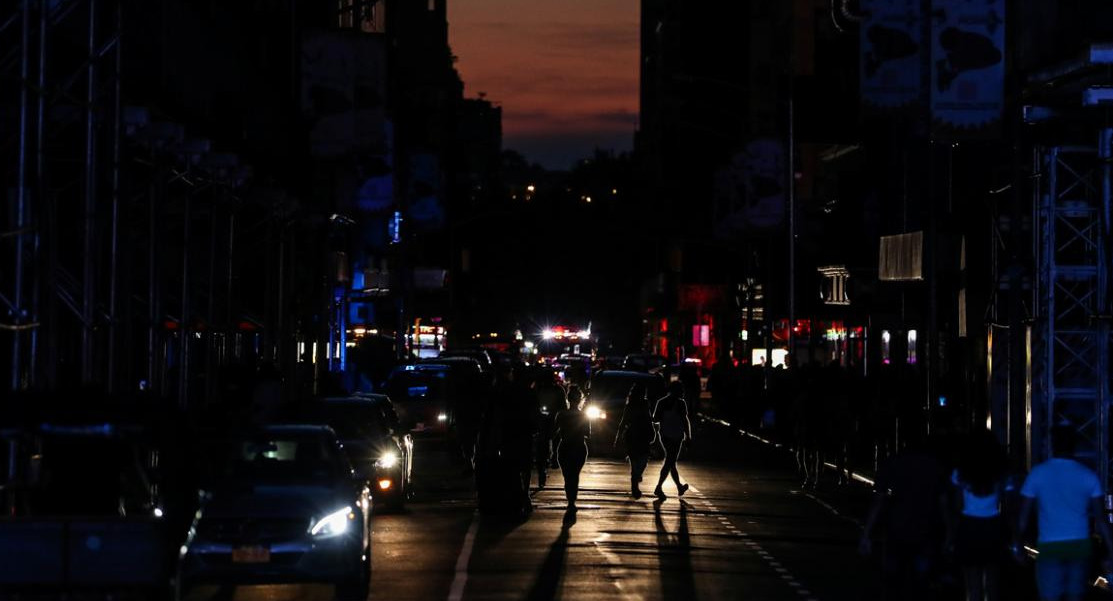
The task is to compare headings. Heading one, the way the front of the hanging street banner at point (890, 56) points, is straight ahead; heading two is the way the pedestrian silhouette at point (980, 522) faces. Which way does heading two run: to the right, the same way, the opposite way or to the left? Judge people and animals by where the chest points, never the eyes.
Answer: the opposite way

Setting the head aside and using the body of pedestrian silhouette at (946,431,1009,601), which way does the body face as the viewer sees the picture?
away from the camera

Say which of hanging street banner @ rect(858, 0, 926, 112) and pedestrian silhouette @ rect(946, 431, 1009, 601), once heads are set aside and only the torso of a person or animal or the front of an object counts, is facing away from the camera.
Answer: the pedestrian silhouette

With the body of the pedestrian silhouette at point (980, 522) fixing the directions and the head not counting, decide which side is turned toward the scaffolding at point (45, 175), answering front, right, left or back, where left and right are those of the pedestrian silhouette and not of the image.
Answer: left

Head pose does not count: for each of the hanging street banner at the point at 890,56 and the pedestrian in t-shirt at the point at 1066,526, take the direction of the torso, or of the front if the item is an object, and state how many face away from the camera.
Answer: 1

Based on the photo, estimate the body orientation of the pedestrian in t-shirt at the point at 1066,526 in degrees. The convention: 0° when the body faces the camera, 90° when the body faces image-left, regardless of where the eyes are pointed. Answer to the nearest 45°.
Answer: approximately 180°

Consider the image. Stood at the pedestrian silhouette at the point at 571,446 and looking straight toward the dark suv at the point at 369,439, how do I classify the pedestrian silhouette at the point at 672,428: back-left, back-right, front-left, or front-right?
back-right

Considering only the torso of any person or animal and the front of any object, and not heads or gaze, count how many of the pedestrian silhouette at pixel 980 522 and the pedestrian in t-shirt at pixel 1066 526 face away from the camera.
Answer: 2
